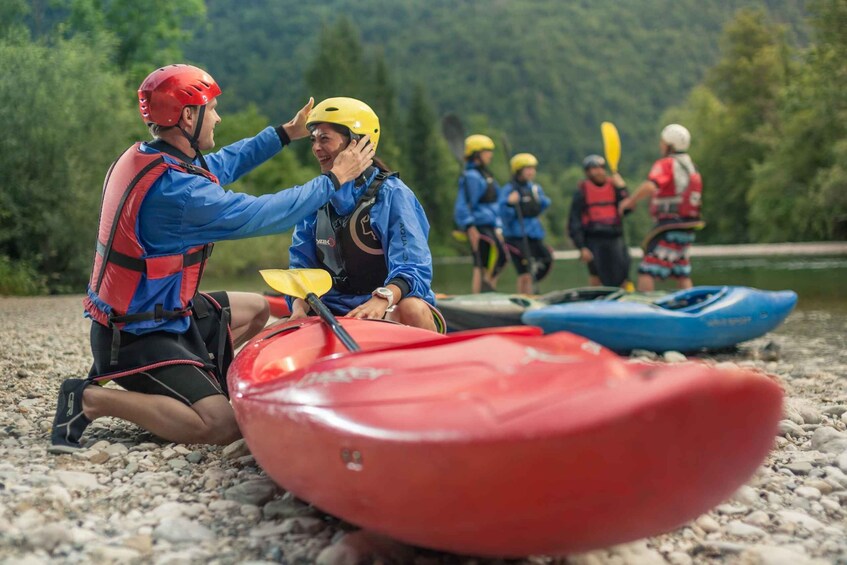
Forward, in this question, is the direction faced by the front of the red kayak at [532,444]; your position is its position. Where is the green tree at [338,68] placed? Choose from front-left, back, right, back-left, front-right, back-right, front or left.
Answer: back-left

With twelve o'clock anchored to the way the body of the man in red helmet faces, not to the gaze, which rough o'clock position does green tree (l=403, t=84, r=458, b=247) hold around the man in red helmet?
The green tree is roughly at 11 o'clock from the man in red helmet.

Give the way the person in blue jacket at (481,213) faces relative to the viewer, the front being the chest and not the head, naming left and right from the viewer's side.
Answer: facing the viewer and to the right of the viewer

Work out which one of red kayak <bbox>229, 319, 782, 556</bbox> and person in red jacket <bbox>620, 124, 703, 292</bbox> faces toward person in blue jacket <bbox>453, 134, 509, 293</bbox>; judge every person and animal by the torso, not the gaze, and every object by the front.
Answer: the person in red jacket

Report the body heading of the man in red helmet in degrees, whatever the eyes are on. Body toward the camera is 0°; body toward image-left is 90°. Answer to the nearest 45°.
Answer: approximately 225°

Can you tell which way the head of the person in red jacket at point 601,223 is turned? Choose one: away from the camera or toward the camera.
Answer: toward the camera

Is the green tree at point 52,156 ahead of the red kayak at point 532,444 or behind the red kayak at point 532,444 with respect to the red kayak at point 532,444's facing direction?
behind

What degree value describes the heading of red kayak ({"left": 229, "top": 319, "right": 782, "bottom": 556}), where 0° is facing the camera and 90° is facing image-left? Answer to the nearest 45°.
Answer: approximately 315°

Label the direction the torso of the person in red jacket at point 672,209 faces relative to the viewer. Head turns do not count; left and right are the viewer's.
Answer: facing away from the viewer and to the left of the viewer

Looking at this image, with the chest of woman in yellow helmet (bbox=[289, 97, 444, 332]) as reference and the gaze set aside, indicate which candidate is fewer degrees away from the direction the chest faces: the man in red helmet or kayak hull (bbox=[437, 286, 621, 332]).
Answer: the man in red helmet

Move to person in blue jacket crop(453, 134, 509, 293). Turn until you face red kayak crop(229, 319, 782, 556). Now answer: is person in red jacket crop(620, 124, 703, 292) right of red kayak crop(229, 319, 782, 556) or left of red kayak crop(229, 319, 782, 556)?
left

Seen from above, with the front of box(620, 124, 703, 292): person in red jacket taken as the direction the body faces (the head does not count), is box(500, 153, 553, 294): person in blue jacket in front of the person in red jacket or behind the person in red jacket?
in front

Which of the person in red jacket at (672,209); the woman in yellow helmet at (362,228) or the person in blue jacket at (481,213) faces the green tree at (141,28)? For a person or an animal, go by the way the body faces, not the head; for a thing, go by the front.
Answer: the person in red jacket
